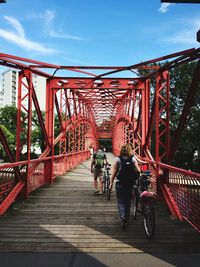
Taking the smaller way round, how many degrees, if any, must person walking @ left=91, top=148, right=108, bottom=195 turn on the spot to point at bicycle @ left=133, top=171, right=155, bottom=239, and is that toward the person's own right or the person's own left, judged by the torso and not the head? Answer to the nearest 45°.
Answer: approximately 180°

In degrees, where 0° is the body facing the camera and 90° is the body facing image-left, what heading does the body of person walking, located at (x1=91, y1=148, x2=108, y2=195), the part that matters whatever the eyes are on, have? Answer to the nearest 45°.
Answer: approximately 180°

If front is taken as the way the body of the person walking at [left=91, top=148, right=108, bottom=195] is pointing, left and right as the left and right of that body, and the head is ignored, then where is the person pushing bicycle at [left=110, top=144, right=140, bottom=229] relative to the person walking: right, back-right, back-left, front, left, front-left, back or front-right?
back

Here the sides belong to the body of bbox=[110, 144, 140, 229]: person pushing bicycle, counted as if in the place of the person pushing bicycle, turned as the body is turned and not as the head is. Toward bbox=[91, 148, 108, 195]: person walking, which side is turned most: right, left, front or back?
front

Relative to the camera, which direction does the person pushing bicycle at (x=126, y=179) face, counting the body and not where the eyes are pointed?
away from the camera

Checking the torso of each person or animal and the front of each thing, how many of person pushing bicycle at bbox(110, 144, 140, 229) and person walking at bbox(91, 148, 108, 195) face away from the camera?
2
